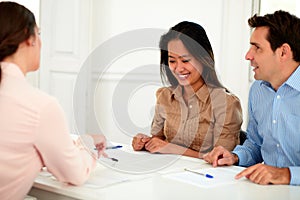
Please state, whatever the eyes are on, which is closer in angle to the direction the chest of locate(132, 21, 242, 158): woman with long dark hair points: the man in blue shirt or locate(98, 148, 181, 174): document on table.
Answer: the document on table

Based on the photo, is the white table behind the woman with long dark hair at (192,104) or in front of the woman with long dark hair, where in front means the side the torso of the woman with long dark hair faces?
in front

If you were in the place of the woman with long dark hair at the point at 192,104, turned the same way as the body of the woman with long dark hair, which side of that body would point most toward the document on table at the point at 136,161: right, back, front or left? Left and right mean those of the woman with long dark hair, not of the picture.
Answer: front

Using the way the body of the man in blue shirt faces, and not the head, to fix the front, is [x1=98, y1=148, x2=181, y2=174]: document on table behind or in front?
in front

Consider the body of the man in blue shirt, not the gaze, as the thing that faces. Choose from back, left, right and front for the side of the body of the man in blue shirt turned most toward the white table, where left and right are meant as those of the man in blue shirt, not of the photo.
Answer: front

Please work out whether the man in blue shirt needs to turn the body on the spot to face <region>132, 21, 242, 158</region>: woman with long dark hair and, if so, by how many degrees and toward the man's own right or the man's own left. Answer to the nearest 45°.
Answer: approximately 90° to the man's own right

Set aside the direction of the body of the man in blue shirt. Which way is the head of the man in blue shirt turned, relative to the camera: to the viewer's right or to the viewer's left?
to the viewer's left

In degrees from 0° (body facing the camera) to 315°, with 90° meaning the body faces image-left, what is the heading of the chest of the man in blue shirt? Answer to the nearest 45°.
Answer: approximately 45°

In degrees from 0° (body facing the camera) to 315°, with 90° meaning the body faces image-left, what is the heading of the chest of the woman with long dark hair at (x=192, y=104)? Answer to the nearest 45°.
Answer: approximately 45°

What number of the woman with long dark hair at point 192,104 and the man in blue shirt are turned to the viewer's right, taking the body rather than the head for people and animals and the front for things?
0
